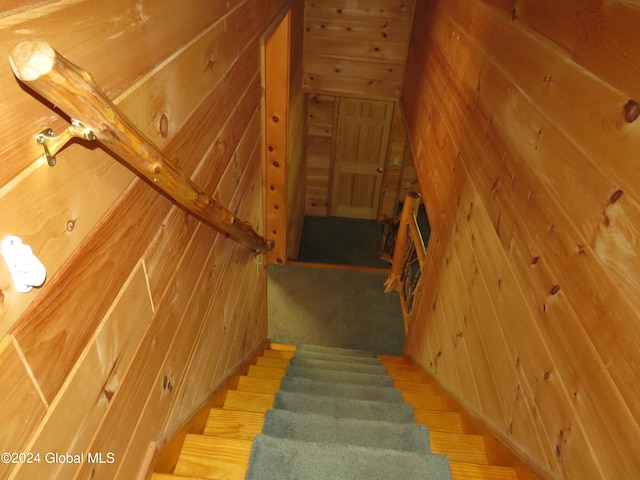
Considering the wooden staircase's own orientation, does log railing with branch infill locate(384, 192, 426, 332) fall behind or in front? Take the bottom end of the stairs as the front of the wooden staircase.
in front

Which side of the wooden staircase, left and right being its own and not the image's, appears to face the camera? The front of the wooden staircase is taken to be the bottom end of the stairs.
back

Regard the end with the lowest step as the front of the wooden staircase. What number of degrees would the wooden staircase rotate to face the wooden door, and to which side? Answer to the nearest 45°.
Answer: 0° — it already faces it
